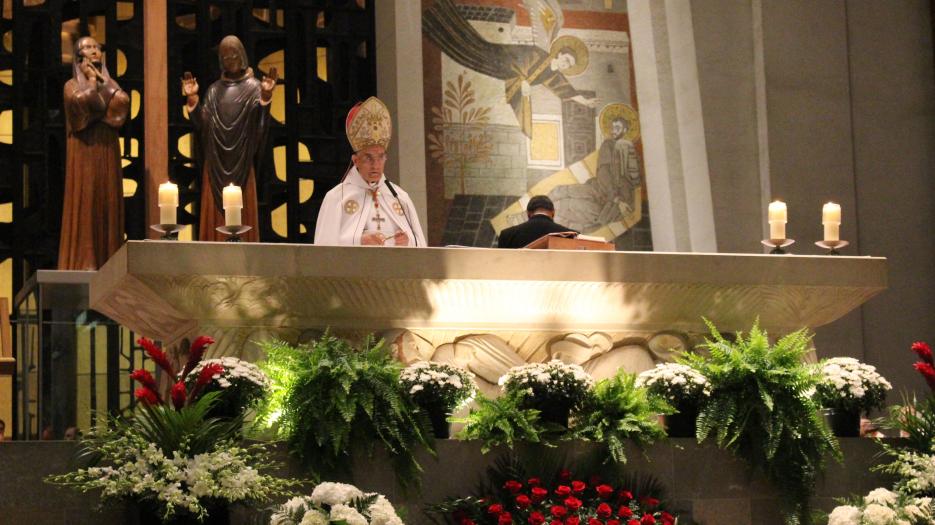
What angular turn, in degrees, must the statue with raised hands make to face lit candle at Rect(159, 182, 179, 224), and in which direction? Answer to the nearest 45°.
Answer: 0° — it already faces it

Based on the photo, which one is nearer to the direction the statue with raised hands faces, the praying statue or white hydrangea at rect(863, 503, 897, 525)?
the white hydrangea

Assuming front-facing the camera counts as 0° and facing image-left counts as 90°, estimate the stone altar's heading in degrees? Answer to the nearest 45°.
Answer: approximately 0°

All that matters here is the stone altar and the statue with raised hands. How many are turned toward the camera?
2

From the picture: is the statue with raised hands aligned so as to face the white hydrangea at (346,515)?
yes

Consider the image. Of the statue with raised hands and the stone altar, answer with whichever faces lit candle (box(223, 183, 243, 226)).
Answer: the statue with raised hands
